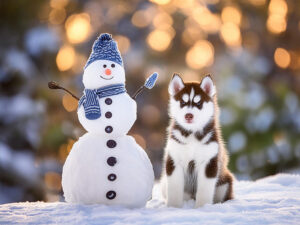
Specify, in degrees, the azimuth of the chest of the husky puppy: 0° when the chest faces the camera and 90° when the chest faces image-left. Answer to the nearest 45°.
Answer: approximately 0°

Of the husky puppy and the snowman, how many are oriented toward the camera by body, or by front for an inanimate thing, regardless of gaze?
2
